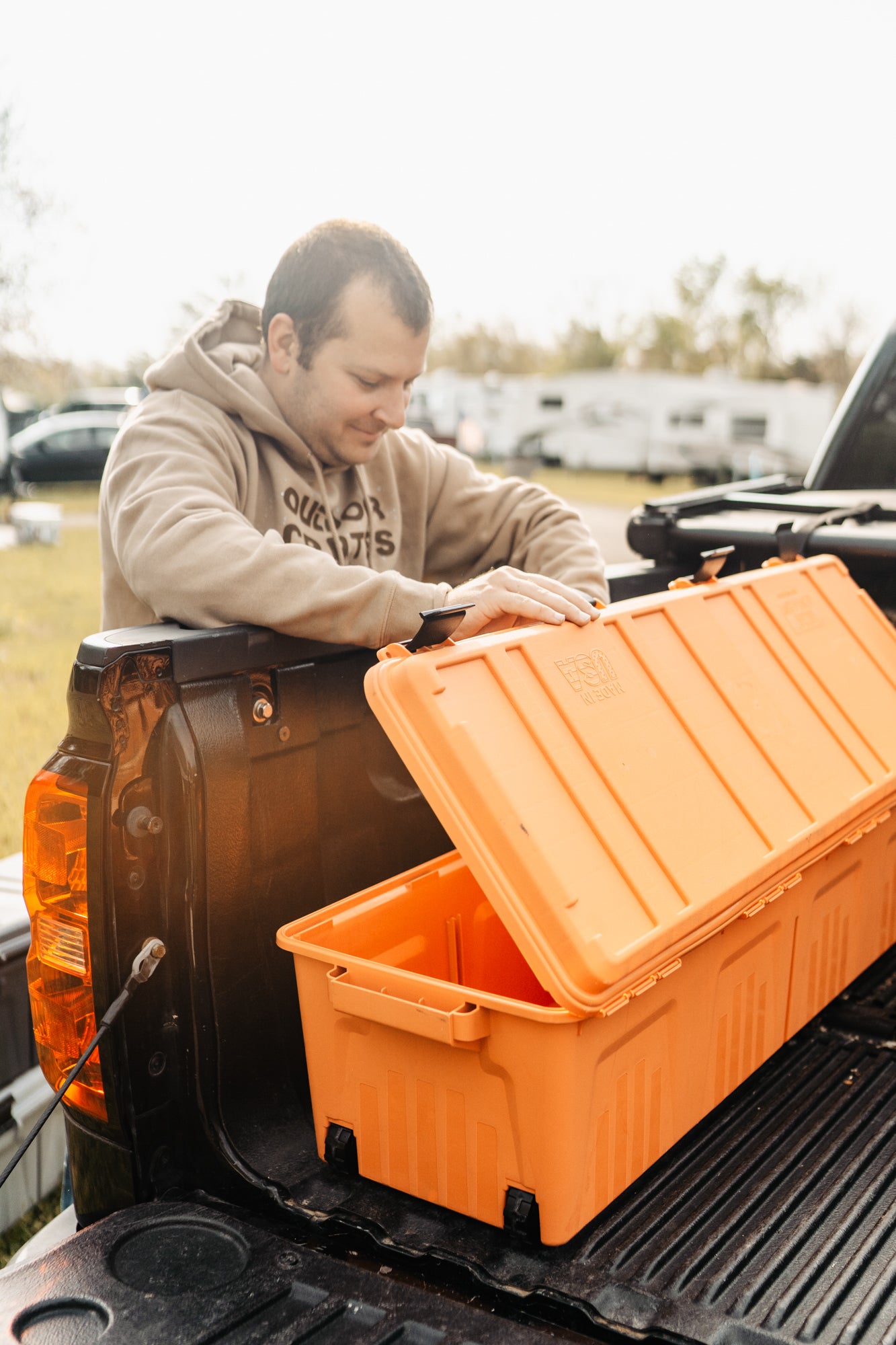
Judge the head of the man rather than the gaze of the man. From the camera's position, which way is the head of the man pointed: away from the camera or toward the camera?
toward the camera

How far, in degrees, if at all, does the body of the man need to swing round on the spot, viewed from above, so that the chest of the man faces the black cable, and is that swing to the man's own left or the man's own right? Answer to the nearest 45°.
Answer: approximately 45° to the man's own right

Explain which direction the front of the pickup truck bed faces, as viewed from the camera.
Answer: facing away from the viewer and to the right of the viewer

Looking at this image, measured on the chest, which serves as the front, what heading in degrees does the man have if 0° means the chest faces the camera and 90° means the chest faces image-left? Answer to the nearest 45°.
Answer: approximately 315°

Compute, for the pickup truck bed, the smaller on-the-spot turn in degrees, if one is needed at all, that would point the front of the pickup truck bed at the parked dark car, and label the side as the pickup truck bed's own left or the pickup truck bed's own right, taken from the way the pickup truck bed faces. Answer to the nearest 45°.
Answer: approximately 45° to the pickup truck bed's own left

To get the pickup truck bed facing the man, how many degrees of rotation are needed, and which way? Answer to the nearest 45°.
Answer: approximately 45° to its left

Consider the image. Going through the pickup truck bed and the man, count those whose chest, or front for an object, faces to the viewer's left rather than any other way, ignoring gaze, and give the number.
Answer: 0
